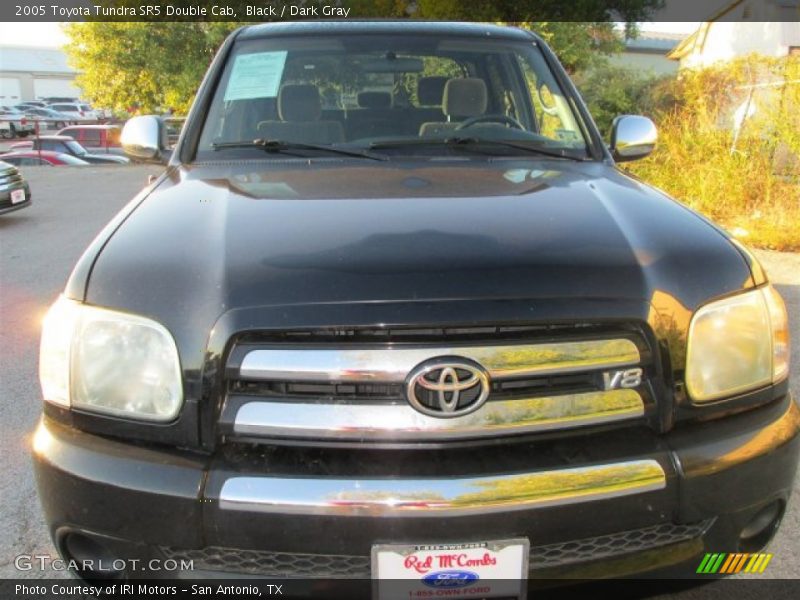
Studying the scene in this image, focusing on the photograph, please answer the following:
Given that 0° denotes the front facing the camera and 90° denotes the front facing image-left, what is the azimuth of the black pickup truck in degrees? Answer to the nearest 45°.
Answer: approximately 0°

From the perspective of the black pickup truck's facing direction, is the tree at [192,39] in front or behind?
behind

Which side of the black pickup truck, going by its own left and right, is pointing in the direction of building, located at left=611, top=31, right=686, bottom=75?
back
